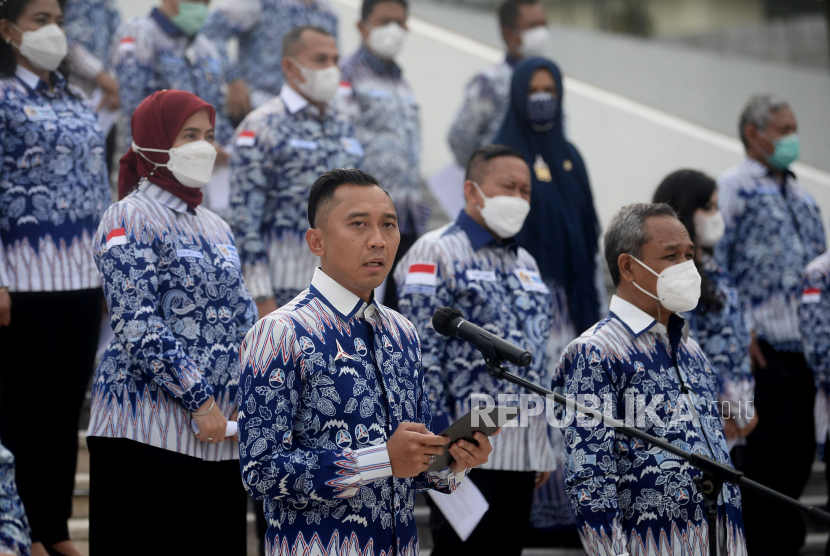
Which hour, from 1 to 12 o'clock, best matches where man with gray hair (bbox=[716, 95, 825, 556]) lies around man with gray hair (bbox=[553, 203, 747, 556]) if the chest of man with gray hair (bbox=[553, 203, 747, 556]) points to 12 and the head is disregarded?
man with gray hair (bbox=[716, 95, 825, 556]) is roughly at 8 o'clock from man with gray hair (bbox=[553, 203, 747, 556]).

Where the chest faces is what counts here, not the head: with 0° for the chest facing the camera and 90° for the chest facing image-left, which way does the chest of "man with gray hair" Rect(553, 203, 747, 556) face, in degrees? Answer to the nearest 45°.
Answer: approximately 315°

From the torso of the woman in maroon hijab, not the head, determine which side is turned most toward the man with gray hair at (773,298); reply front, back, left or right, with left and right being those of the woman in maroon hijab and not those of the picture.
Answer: left

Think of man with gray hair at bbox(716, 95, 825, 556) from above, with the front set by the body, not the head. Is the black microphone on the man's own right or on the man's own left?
on the man's own right

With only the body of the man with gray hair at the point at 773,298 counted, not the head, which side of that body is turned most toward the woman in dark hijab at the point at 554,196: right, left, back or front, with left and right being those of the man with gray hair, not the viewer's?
right

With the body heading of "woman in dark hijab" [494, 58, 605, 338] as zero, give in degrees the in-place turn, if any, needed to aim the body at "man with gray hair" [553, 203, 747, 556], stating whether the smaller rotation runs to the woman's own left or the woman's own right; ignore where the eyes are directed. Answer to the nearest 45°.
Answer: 0° — they already face them

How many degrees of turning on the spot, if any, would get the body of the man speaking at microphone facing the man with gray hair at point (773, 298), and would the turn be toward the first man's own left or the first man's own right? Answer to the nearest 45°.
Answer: approximately 90° to the first man's own left

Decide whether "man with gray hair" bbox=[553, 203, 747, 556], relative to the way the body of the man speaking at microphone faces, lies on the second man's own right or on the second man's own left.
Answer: on the second man's own left

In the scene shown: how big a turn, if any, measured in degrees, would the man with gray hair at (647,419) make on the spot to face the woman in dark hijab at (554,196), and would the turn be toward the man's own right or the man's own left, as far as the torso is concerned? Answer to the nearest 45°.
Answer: approximately 135° to the man's own left

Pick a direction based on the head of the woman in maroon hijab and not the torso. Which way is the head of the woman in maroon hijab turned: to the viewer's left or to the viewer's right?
to the viewer's right
